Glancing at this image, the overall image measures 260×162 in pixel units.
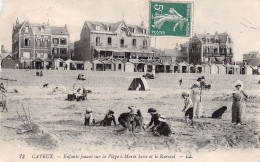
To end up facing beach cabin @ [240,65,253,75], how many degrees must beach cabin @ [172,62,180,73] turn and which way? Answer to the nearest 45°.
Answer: approximately 90° to its left

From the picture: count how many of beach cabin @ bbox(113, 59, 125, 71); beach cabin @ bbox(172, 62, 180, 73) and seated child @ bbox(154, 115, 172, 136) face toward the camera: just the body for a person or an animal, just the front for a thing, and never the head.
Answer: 2

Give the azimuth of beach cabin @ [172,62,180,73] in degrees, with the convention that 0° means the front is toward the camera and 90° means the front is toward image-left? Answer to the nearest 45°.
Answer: approximately 0°

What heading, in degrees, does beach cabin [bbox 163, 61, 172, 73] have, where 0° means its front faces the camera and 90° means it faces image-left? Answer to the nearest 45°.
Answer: approximately 0°
